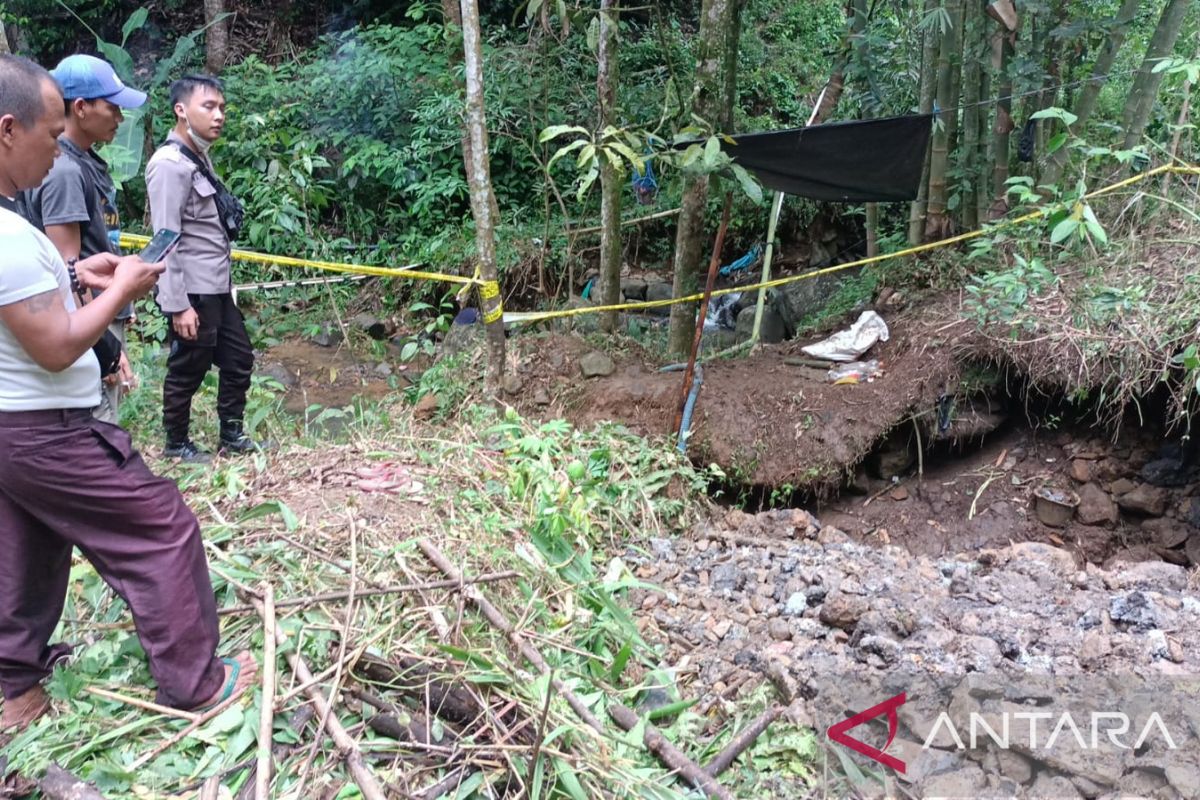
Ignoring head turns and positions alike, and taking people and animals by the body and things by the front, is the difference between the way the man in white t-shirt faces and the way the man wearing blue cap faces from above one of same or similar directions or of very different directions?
same or similar directions

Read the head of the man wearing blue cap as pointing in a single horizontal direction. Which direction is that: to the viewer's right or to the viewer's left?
to the viewer's right

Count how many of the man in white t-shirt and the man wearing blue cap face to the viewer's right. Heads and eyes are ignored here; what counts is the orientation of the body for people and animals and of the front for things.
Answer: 2

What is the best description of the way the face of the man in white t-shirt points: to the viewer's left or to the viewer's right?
to the viewer's right

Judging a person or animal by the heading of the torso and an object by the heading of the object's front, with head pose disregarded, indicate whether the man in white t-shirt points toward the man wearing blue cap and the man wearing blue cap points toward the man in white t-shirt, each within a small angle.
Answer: no

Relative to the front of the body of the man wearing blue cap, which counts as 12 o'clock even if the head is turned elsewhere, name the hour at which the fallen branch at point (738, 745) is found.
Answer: The fallen branch is roughly at 2 o'clock from the man wearing blue cap.

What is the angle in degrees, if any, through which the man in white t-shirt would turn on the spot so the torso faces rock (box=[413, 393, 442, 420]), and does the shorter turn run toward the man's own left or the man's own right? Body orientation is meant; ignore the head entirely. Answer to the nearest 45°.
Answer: approximately 45° to the man's own left

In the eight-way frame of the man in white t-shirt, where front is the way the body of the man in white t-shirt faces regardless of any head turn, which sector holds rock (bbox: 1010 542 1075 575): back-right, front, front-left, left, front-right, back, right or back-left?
front

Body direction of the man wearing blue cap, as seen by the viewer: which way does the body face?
to the viewer's right

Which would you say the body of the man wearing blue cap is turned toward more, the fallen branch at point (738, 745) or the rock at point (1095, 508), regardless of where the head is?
the rock

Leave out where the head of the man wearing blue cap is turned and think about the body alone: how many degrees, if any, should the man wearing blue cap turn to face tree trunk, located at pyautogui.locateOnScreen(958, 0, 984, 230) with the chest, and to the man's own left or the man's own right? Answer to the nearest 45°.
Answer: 0° — they already face it

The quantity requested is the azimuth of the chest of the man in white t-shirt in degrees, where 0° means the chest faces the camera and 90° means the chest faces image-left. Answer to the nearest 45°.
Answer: approximately 270°

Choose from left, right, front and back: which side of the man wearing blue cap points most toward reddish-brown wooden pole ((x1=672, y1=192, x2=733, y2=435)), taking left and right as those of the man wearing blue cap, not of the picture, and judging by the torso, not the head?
front
